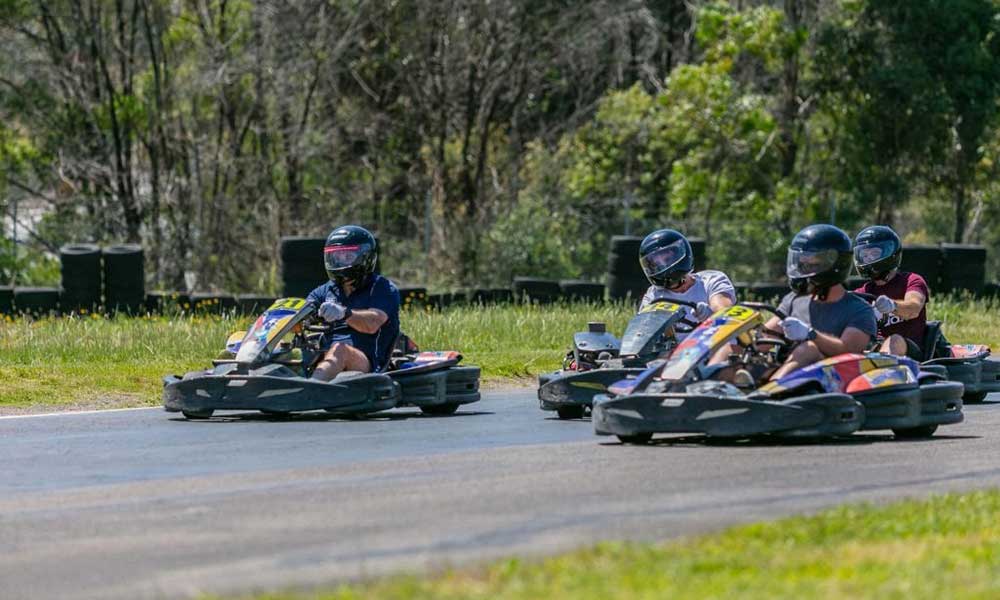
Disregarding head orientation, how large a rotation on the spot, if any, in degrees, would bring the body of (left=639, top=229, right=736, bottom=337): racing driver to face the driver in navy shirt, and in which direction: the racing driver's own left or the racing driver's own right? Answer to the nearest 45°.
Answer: approximately 45° to the racing driver's own right

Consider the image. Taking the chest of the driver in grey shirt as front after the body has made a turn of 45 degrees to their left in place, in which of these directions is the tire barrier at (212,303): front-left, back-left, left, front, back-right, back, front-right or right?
back-right

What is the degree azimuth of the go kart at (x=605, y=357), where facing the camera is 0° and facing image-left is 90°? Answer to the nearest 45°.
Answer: approximately 45°

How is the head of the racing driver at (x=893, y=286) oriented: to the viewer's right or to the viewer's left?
to the viewer's left

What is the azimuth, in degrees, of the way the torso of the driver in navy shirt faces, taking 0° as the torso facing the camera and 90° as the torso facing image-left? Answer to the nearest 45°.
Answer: approximately 45°

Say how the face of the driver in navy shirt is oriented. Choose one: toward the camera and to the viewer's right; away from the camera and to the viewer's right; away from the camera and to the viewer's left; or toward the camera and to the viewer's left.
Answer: toward the camera and to the viewer's left

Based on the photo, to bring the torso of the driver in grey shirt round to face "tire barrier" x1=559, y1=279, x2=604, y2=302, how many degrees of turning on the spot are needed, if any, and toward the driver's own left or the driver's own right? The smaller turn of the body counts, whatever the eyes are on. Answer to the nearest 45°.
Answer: approximately 135° to the driver's own right

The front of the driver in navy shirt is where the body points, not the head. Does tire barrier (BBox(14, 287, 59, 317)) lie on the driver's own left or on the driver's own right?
on the driver's own right

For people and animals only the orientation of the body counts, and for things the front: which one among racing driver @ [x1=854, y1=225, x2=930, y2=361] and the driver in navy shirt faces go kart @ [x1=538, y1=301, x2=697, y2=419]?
the racing driver

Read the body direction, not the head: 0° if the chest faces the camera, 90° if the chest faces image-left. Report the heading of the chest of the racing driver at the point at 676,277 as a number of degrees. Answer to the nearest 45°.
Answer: approximately 45°

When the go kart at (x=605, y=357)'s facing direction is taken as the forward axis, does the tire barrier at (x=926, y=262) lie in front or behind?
behind
